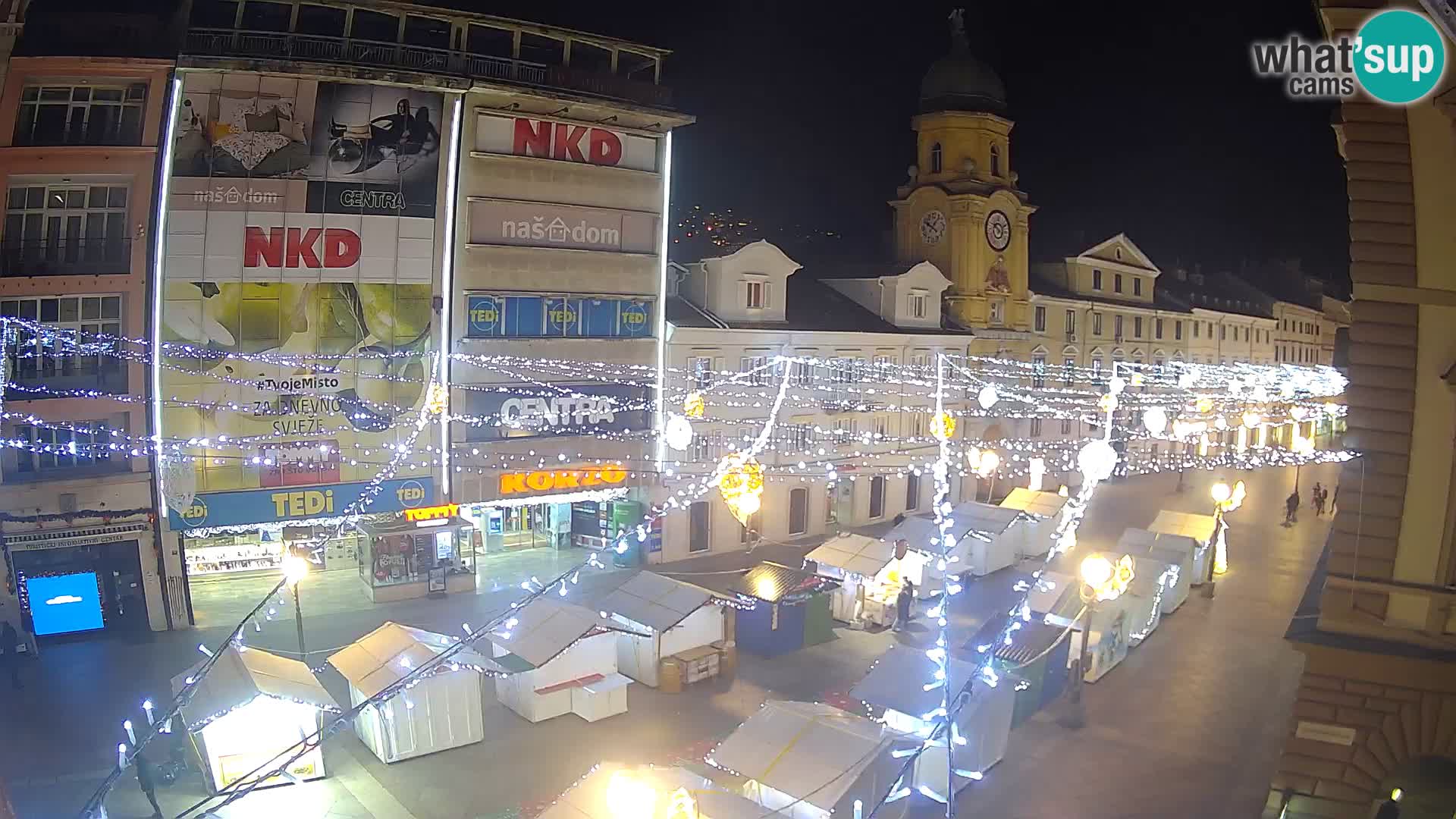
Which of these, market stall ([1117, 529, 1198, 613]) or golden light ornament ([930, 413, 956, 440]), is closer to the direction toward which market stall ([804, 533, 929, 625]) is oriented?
the market stall

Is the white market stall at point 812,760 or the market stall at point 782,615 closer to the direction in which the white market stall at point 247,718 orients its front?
the white market stall

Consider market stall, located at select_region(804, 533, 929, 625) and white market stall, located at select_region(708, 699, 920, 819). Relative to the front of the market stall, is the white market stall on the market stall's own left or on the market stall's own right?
on the market stall's own right

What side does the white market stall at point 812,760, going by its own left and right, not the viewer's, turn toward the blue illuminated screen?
right

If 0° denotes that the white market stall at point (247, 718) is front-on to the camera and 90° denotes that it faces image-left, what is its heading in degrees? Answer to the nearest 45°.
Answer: approximately 0°

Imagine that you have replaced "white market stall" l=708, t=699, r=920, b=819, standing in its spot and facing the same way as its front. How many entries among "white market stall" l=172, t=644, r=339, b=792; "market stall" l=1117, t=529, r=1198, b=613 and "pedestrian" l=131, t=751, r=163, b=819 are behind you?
1
